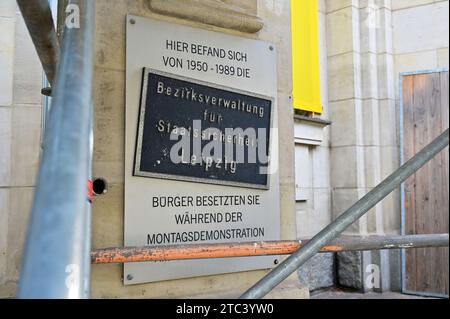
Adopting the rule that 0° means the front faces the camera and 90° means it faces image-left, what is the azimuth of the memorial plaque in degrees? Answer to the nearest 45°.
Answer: approximately 315°

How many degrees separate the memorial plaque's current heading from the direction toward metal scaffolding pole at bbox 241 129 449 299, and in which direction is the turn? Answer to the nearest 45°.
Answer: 0° — it already faces it

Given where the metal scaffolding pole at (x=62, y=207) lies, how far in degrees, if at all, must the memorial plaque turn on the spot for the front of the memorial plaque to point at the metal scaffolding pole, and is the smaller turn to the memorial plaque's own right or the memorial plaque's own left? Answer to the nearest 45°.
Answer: approximately 45° to the memorial plaque's own right

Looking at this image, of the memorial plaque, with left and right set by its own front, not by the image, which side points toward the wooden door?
left

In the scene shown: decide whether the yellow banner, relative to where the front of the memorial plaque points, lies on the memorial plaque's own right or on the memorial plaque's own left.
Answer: on the memorial plaque's own left

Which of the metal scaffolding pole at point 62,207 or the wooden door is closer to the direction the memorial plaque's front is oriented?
the metal scaffolding pole
